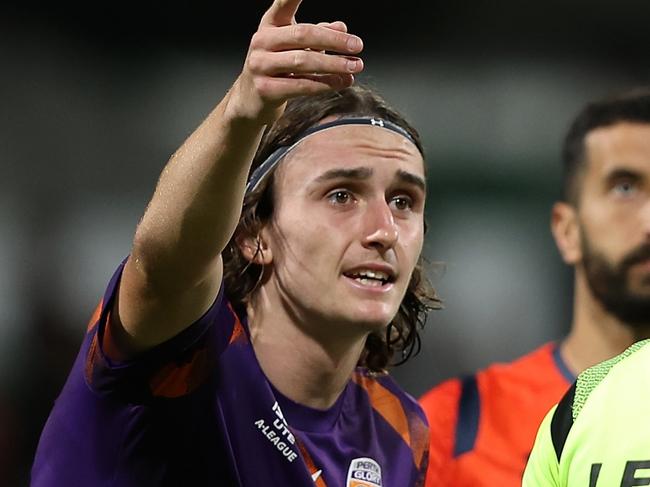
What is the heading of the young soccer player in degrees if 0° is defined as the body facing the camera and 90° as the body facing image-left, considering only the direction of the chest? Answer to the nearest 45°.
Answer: approximately 315°
